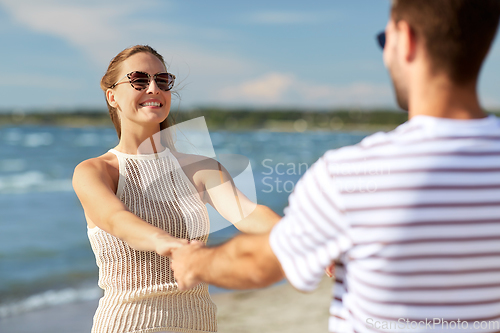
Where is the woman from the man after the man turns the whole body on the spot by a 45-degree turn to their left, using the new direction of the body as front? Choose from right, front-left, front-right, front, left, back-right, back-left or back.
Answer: front-right

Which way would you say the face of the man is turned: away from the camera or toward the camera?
away from the camera

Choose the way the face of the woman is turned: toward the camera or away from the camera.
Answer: toward the camera

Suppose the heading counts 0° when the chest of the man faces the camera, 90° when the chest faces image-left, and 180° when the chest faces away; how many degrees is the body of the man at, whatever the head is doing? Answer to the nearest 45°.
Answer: approximately 135°
